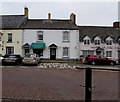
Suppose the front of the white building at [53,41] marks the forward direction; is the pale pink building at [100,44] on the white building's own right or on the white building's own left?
on the white building's own left

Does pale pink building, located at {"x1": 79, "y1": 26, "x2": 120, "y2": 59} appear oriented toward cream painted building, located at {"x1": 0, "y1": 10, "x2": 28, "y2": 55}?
no

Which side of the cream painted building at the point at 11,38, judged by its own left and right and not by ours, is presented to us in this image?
front

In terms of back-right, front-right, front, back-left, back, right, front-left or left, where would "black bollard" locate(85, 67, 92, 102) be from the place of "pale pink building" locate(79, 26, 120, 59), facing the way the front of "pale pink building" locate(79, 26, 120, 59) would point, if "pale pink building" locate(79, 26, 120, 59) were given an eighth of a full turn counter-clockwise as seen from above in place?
front-right

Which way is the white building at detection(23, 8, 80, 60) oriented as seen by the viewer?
toward the camera

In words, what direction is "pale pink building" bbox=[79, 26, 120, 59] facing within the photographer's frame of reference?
facing the viewer

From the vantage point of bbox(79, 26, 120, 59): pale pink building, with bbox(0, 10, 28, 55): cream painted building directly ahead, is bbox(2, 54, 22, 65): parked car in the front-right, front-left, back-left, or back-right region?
front-left

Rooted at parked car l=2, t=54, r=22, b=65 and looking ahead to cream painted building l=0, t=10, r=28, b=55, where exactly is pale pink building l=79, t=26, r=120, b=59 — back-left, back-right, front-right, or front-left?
front-right

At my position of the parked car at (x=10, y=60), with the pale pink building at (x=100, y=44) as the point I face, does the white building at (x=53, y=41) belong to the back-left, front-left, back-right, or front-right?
front-left

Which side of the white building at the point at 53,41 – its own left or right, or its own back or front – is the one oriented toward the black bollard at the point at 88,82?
front

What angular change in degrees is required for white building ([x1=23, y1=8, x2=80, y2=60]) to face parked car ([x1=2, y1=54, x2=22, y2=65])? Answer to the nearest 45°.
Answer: approximately 45° to its right

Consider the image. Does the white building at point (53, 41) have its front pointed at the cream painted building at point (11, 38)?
no

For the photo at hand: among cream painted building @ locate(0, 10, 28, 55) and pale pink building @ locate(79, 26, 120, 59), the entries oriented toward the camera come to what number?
2

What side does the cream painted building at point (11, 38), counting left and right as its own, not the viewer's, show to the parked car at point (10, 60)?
front

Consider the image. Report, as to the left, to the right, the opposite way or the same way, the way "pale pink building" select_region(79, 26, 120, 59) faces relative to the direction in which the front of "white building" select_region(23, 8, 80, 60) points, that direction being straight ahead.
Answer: the same way

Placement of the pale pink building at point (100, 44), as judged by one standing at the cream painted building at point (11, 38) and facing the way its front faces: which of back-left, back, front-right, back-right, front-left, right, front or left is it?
left

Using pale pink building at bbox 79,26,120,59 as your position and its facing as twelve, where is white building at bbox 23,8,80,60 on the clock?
white building at bbox 23,8,80,60 is roughly at 2 o'clock from pale pink building at bbox 79,26,120,59.
